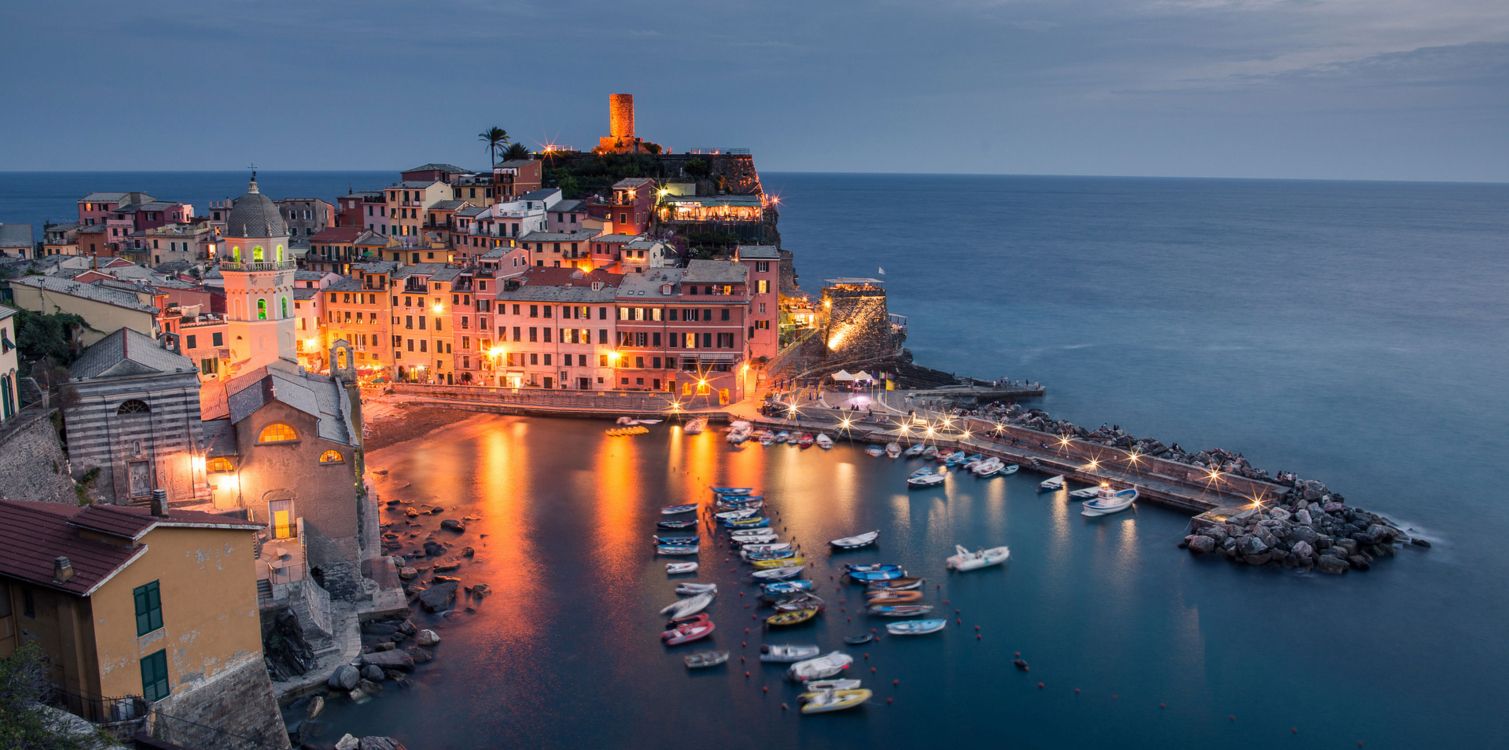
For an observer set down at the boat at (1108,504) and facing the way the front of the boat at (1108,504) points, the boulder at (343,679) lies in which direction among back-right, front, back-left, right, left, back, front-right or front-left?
back

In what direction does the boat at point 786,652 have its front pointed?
to the viewer's right

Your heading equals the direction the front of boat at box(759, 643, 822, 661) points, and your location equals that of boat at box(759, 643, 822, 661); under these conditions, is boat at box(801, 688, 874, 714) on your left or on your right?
on your right

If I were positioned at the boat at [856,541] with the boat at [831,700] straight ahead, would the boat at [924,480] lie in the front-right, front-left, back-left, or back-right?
back-left

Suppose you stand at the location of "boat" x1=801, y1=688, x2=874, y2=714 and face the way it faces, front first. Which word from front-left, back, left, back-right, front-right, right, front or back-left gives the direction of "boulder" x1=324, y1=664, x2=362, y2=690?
back

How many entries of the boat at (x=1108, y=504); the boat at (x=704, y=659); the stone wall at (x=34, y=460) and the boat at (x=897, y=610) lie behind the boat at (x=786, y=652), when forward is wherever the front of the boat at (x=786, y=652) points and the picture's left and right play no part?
2

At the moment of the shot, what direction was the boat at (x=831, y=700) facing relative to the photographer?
facing to the right of the viewer

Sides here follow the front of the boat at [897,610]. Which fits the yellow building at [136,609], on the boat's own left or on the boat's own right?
on the boat's own right

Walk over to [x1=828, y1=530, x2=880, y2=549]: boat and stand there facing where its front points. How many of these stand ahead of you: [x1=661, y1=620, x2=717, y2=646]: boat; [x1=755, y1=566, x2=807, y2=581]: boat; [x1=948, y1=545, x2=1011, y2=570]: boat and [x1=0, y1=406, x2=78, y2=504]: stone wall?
1

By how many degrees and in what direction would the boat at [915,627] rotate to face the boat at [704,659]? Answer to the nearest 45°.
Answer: approximately 135° to its right

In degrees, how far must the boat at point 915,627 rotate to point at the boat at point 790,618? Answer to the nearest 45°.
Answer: approximately 180°

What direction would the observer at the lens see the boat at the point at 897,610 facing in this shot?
facing to the right of the viewer

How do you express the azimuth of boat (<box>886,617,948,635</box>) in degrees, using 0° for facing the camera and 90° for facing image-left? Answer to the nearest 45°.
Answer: approximately 270°

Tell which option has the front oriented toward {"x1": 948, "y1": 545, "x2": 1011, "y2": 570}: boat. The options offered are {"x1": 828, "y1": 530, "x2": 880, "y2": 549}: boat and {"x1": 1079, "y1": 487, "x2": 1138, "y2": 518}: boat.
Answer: {"x1": 828, "y1": 530, "x2": 880, "y2": 549}: boat

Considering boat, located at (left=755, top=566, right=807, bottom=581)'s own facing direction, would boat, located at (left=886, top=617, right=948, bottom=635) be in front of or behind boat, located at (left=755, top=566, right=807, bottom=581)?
in front

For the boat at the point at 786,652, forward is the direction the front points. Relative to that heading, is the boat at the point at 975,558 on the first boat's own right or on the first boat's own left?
on the first boat's own left

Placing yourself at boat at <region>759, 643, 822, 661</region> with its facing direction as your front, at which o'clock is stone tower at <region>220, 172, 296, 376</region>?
The stone tower is roughly at 7 o'clock from the boat.

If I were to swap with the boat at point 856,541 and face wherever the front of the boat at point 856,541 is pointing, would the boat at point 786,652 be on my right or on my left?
on my right

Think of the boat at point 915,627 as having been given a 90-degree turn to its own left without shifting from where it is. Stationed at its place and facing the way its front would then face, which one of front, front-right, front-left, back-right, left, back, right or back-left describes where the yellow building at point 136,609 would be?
back-left
